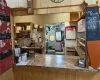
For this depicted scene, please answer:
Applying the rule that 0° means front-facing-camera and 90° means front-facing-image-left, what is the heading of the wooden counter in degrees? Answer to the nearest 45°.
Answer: approximately 0°

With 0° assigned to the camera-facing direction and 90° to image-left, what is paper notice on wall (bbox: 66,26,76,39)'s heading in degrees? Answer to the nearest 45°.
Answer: approximately 0°
